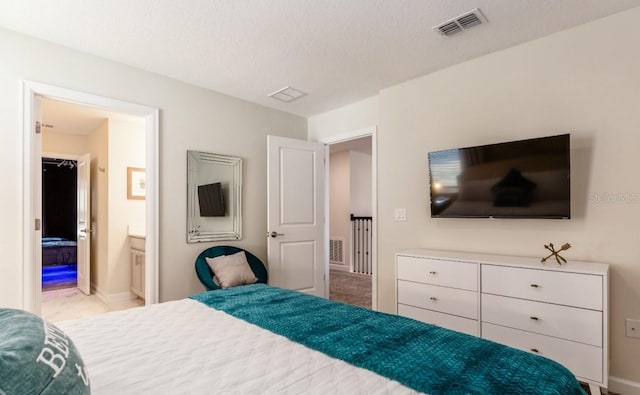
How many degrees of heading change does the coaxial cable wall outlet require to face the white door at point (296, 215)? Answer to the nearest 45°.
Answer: approximately 90° to its right

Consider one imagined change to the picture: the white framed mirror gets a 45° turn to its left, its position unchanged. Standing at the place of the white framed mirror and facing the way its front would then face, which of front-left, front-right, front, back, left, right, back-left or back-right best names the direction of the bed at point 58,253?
back-left

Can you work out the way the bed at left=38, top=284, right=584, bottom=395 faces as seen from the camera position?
facing away from the viewer and to the right of the viewer

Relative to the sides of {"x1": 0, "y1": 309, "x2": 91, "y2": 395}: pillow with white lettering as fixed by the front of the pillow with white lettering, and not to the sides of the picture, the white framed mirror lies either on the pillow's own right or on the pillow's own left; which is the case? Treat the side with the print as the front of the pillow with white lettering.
on the pillow's own left

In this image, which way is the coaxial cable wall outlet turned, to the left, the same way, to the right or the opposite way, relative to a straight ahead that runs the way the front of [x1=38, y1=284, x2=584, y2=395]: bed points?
the opposite way

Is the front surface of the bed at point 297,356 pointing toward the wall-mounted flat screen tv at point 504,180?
yes
